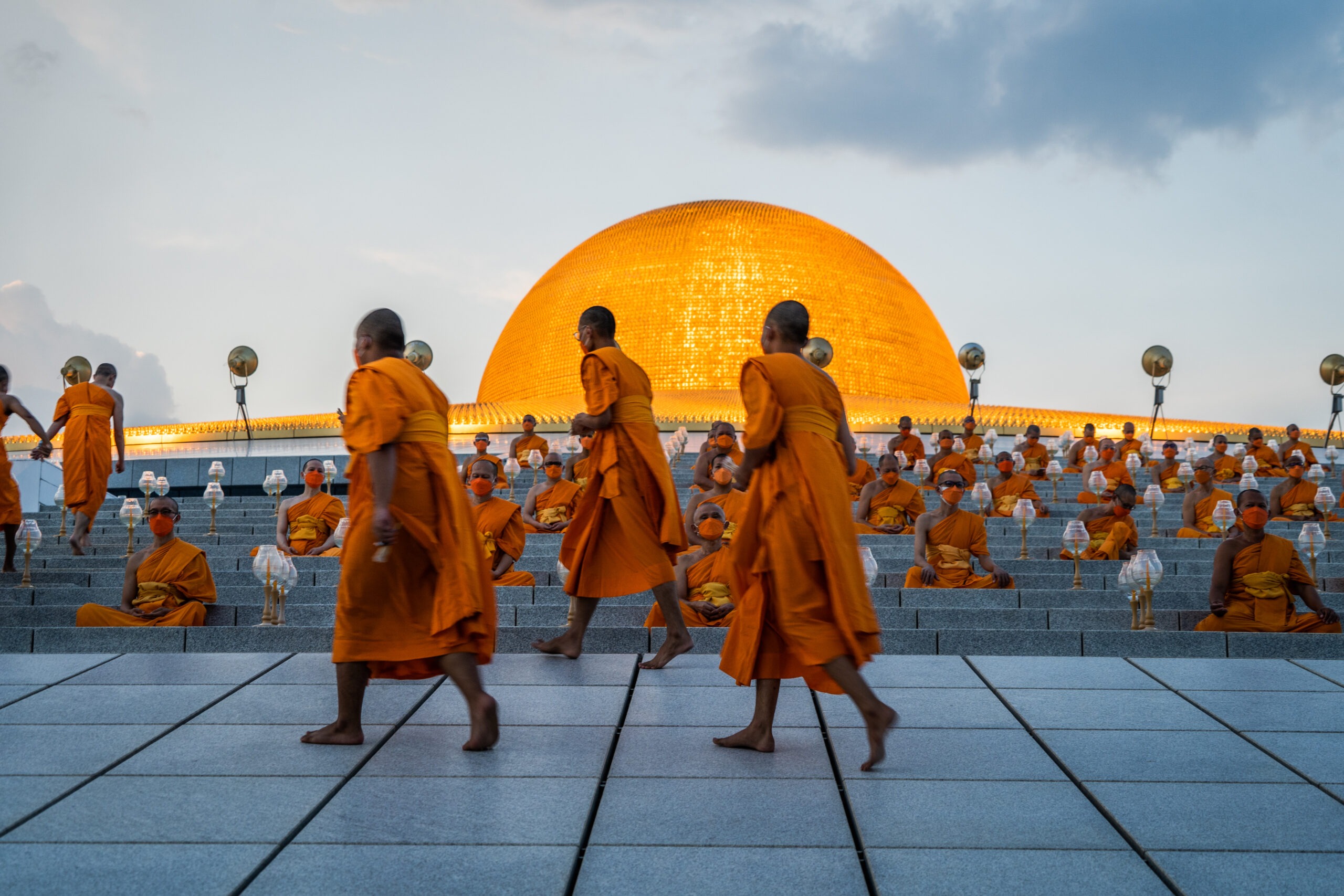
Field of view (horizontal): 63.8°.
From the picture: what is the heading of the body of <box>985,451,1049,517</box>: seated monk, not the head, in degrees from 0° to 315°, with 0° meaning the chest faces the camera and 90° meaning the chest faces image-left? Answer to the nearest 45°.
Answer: approximately 0°

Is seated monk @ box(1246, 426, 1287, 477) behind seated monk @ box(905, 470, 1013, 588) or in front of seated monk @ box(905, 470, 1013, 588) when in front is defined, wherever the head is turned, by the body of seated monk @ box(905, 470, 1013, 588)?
behind

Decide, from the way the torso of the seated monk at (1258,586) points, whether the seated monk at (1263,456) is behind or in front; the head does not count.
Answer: behind

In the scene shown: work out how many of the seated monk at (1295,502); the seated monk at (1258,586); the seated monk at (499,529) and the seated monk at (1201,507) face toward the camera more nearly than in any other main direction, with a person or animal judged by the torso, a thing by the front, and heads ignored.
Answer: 4

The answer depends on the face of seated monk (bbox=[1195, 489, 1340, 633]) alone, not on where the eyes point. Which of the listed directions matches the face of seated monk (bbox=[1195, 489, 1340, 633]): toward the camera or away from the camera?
toward the camera

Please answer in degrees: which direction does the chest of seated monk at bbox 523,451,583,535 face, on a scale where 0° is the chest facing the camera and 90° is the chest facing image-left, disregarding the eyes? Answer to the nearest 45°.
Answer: approximately 0°

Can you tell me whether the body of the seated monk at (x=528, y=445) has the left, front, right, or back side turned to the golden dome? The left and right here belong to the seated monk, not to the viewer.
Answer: back

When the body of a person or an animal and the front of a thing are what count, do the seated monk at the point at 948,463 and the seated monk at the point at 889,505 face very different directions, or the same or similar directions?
same or similar directions

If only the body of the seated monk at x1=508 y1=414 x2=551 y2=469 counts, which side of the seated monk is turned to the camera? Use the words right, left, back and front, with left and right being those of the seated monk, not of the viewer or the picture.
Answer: front

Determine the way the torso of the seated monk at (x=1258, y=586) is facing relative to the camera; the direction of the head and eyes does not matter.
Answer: toward the camera

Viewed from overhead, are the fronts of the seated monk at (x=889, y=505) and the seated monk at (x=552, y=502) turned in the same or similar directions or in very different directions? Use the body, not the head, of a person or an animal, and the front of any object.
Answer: same or similar directions

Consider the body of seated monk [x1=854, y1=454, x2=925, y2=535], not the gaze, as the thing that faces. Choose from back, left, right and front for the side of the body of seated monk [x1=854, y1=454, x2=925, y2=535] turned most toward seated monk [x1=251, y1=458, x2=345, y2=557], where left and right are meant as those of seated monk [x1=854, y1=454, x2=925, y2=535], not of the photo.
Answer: right

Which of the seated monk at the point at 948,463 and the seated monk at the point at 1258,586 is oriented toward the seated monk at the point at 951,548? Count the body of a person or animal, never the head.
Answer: the seated monk at the point at 948,463

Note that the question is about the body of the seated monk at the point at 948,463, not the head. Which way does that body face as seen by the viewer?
toward the camera

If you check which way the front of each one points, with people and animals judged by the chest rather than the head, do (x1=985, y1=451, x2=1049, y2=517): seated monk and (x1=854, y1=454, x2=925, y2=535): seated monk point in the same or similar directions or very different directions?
same or similar directions
